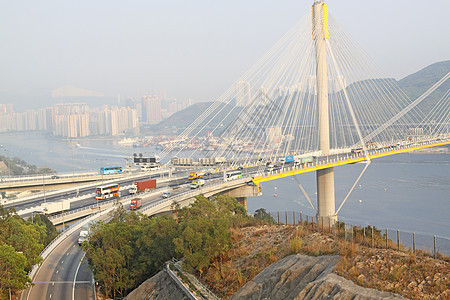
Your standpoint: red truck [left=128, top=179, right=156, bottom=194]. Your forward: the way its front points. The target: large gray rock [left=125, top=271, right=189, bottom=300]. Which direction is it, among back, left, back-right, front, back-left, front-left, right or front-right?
front-left

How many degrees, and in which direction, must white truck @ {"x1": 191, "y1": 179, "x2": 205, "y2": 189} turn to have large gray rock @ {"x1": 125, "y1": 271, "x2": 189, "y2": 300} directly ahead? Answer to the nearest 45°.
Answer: approximately 45° to its left

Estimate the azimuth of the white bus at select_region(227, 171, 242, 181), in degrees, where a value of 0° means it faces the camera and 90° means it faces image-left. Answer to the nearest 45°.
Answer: approximately 45°

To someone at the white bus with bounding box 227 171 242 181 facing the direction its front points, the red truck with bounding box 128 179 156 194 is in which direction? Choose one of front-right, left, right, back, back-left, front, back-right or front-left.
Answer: front-right
